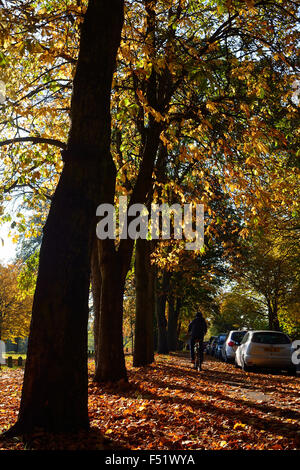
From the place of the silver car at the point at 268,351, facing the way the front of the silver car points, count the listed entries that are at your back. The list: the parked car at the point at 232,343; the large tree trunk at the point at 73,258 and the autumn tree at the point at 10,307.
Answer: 1

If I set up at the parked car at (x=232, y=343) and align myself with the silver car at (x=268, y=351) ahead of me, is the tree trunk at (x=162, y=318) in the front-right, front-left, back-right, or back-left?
back-right

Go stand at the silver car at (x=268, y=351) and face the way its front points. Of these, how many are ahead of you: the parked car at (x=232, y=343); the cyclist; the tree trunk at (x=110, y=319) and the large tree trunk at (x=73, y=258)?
1

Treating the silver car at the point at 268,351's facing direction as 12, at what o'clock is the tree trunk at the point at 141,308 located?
The tree trunk is roughly at 8 o'clock from the silver car.

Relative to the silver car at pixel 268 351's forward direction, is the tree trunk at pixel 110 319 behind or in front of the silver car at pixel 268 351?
behind

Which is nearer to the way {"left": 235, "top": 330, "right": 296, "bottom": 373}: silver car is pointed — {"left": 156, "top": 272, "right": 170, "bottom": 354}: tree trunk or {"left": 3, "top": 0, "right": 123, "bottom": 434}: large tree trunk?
the tree trunk

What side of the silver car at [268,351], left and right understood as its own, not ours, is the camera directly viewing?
back

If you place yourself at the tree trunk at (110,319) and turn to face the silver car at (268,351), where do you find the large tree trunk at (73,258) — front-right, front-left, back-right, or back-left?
back-right

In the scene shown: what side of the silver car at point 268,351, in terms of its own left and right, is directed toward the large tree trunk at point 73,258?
back

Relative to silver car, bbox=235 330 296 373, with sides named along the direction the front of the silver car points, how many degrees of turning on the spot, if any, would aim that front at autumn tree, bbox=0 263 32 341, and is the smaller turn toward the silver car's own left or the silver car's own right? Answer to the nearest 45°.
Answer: approximately 45° to the silver car's own left

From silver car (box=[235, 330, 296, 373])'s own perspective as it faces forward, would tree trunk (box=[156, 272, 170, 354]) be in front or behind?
in front

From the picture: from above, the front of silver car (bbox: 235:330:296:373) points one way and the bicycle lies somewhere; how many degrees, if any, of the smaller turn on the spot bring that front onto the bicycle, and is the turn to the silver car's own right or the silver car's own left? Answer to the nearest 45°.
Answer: approximately 135° to the silver car's own left

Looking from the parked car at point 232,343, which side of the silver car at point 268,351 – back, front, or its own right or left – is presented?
front

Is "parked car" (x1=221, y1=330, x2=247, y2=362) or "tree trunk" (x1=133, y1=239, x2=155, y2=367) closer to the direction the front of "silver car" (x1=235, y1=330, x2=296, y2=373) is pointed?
the parked car

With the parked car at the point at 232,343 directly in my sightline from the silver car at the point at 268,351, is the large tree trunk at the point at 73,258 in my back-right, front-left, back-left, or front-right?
back-left
